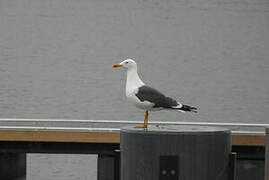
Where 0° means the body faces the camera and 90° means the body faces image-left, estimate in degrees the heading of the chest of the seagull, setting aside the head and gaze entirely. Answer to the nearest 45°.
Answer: approximately 90°
